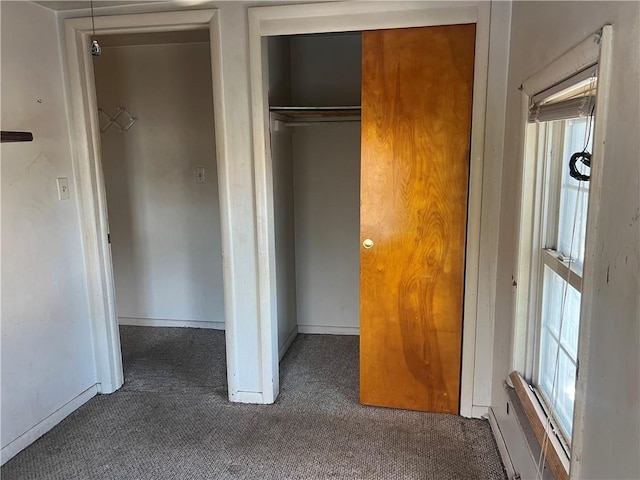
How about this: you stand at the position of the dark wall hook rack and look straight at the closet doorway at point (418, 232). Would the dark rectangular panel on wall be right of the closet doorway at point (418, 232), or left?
right

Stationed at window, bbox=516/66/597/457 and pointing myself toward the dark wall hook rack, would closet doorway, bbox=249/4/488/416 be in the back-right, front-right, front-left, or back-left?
front-right

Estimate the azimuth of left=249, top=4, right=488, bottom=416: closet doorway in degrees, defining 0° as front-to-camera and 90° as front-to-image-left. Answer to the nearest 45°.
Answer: approximately 0°

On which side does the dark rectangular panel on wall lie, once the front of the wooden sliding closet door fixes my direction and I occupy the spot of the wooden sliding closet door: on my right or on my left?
on my right

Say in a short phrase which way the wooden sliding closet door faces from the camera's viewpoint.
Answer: facing the viewer

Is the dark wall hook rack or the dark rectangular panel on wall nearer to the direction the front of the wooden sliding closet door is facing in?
the dark rectangular panel on wall

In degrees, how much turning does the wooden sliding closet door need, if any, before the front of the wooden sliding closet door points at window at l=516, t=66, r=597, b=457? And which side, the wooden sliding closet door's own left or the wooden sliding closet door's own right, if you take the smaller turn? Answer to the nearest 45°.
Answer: approximately 45° to the wooden sliding closet door's own left

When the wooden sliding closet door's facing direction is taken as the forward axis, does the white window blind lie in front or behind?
in front

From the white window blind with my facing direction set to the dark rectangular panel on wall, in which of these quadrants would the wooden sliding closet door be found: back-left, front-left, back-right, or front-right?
front-right
